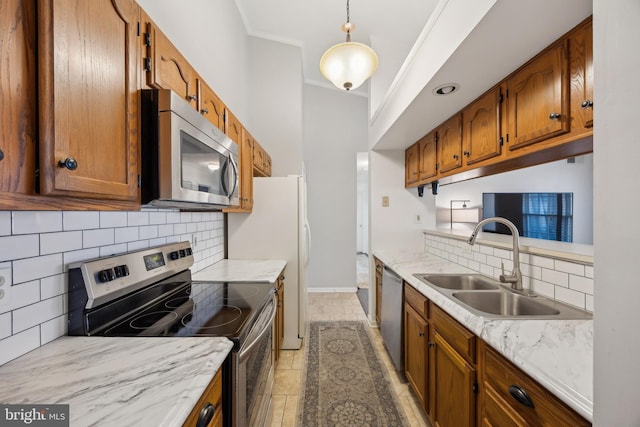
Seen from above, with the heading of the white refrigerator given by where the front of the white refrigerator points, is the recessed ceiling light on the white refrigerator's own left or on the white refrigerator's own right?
on the white refrigerator's own right

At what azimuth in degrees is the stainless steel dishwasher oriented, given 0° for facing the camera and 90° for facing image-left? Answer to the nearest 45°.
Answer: approximately 90°

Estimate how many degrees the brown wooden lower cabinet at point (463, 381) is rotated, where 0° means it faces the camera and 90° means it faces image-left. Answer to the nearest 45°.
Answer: approximately 45°

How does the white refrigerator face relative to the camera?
to the viewer's right

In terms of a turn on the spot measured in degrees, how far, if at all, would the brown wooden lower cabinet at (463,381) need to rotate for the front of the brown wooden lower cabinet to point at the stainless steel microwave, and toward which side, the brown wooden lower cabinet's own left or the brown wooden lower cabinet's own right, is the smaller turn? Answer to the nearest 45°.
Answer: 0° — it already faces it

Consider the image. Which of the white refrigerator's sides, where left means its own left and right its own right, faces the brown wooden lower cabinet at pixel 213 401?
right

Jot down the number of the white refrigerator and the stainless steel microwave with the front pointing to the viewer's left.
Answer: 0

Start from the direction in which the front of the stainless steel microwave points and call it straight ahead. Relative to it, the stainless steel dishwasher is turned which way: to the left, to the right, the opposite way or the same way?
the opposite way

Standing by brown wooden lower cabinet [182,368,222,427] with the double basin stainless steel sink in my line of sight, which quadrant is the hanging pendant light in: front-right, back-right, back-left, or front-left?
front-left

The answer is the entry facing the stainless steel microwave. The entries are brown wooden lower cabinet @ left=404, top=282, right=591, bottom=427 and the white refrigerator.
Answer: the brown wooden lower cabinet

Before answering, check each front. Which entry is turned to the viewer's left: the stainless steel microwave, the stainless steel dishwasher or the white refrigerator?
the stainless steel dishwasher

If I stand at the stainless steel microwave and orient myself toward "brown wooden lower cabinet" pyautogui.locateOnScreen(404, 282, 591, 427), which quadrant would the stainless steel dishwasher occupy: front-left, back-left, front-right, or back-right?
front-left

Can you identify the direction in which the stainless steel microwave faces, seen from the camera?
facing the viewer and to the right of the viewer
